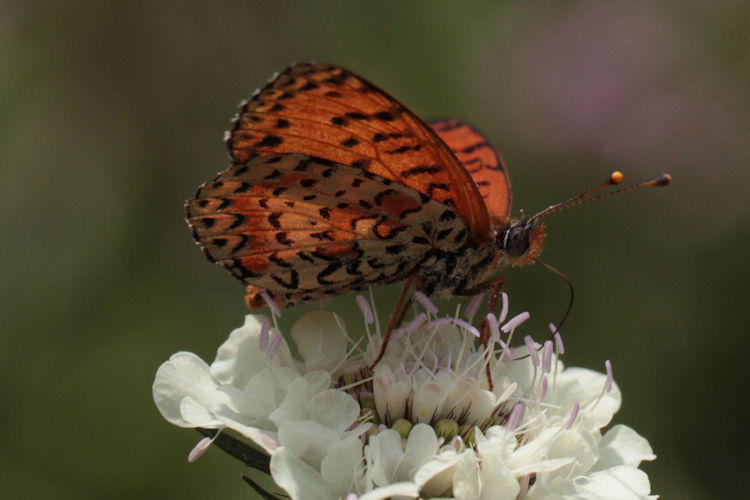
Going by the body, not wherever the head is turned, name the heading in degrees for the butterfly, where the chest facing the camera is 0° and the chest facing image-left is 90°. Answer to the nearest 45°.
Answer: approximately 270°
